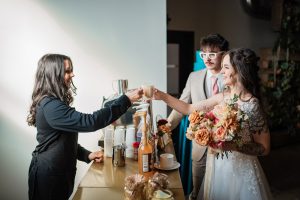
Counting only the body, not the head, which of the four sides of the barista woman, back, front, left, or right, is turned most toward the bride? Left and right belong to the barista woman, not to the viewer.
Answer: front

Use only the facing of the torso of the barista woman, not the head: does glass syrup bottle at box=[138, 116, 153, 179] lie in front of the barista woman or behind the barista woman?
in front

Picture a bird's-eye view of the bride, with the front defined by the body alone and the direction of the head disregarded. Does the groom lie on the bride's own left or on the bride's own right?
on the bride's own right

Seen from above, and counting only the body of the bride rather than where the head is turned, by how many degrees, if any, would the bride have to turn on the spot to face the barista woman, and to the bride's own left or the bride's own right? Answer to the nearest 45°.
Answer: approximately 45° to the bride's own right

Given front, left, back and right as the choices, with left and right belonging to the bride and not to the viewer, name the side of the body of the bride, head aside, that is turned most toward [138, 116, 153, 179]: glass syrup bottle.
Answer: front

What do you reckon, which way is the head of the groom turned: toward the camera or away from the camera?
toward the camera

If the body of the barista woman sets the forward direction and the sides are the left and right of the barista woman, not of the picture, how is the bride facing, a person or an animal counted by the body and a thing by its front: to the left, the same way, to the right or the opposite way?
the opposite way

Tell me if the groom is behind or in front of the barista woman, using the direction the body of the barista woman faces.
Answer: in front

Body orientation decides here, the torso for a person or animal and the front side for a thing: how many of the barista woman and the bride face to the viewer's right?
1

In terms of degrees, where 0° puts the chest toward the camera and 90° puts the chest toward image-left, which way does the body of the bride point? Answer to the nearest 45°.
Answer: approximately 45°

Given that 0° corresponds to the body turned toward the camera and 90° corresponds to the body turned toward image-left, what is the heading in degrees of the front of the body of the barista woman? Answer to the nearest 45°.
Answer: approximately 270°

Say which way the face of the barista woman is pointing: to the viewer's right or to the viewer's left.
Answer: to the viewer's right
